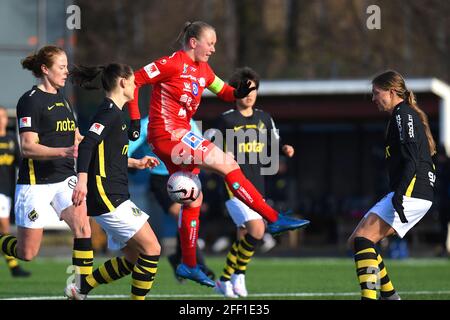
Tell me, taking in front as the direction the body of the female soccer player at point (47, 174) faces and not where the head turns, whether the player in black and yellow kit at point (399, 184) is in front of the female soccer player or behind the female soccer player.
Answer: in front

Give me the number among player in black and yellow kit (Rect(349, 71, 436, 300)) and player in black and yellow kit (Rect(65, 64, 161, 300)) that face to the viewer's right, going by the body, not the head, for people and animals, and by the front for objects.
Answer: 1

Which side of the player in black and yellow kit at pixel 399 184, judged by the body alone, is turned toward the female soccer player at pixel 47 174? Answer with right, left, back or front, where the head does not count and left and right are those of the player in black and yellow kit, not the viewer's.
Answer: front

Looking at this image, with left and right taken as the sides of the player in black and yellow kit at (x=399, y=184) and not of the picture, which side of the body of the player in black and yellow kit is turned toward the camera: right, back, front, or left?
left

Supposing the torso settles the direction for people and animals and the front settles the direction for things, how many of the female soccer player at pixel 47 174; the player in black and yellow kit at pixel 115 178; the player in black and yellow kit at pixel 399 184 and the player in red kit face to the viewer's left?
1

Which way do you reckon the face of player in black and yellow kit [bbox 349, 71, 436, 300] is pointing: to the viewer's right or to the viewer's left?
to the viewer's left

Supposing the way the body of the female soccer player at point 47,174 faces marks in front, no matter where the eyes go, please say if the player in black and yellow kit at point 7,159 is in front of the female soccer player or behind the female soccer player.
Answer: behind

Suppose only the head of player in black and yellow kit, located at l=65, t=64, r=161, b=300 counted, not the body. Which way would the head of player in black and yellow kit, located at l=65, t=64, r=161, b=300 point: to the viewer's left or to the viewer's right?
to the viewer's right

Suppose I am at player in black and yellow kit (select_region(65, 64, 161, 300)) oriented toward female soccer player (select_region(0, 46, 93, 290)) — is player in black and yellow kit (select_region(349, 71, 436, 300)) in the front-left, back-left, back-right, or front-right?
back-right

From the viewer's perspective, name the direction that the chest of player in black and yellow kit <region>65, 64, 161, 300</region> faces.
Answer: to the viewer's right

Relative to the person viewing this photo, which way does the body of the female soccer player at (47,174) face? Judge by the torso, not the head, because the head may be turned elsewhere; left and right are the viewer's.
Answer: facing the viewer and to the right of the viewer

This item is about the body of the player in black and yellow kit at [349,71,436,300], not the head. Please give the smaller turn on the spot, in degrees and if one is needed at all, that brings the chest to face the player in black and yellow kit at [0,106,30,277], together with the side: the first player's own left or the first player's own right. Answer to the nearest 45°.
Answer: approximately 45° to the first player's own right

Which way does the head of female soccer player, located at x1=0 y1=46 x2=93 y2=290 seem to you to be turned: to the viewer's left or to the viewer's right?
to the viewer's right

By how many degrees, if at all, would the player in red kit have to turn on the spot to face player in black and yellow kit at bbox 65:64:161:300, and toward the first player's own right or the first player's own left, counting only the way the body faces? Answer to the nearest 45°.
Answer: approximately 90° to the first player's own right

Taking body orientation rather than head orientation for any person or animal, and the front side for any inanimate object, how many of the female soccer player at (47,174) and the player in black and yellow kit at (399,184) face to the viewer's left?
1
